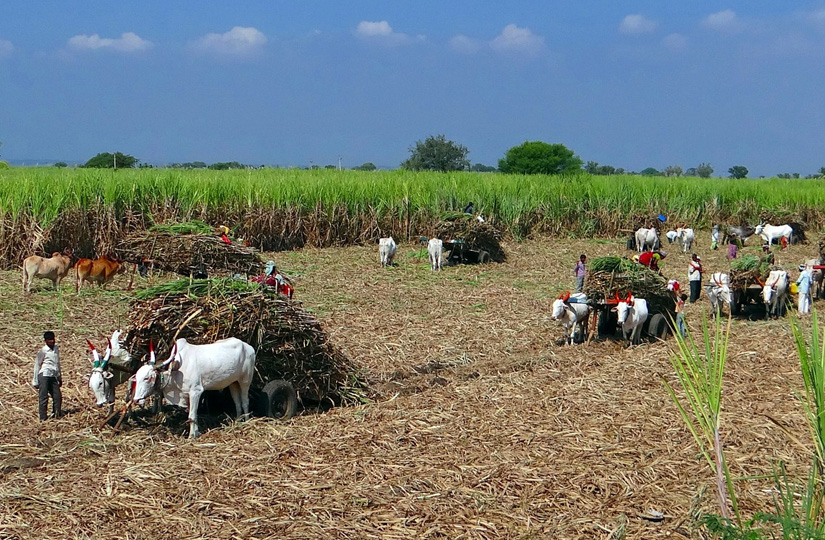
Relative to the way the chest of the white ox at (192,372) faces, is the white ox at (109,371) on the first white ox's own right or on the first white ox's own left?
on the first white ox's own right

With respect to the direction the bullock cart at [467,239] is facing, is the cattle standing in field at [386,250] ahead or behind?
ahead

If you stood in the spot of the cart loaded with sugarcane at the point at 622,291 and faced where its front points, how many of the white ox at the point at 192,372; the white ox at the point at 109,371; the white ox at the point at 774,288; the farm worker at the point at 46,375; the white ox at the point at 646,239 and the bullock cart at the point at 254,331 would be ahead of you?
4

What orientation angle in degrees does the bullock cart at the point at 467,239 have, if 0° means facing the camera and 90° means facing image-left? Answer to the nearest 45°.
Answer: approximately 45°

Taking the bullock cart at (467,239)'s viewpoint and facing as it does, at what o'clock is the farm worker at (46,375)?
The farm worker is roughly at 11 o'clock from the bullock cart.

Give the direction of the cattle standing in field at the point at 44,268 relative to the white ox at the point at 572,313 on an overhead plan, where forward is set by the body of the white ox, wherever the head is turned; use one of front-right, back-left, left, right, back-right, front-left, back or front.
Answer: front-right

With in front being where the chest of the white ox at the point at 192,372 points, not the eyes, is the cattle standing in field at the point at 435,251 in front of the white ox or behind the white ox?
behind

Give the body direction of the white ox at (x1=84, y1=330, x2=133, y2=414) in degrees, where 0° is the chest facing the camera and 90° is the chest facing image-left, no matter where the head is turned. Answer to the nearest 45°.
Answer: approximately 45°

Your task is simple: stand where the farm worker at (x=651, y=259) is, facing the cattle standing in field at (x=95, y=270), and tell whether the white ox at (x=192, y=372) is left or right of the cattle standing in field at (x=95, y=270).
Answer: left

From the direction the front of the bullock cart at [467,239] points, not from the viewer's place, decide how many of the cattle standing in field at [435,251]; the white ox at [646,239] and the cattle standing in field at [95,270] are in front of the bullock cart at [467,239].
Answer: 2

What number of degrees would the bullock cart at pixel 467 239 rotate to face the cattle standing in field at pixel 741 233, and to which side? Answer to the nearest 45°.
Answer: approximately 180°
